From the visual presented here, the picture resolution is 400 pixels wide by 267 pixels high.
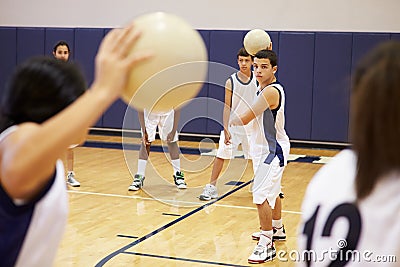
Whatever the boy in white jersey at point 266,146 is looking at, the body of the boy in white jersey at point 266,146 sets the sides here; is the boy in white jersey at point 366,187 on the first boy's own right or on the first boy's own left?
on the first boy's own left

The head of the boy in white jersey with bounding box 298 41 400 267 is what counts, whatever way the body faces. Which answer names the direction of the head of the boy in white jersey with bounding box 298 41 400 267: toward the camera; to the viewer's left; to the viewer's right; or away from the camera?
away from the camera

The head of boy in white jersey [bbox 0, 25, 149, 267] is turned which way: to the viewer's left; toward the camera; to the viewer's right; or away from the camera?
away from the camera

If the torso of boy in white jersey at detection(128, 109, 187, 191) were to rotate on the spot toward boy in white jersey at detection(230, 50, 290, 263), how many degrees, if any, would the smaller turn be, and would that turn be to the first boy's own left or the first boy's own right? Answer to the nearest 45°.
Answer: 0° — they already face them

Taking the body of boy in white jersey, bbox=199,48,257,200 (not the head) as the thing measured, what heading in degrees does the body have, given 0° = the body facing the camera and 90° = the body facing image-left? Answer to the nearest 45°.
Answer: approximately 0°
